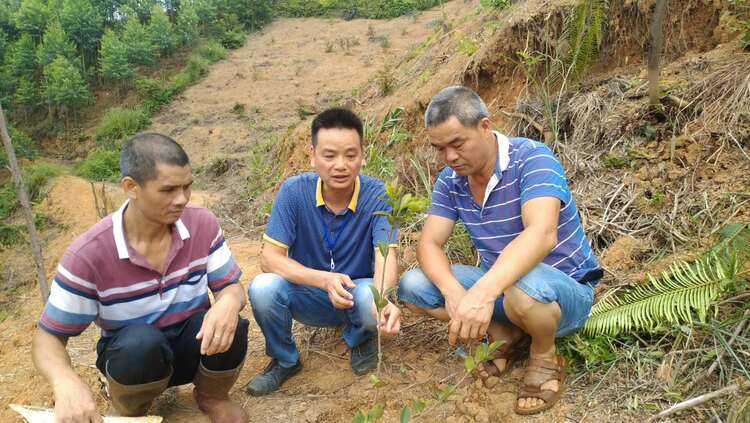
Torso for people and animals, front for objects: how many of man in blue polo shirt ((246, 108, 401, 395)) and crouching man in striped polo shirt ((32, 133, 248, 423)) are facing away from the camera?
0

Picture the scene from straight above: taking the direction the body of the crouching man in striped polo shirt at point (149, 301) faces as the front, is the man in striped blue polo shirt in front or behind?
in front

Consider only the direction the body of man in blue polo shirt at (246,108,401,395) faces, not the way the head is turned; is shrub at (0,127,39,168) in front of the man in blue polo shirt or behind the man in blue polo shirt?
behind

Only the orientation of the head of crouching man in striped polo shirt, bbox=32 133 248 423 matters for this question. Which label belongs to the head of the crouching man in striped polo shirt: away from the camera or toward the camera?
toward the camera

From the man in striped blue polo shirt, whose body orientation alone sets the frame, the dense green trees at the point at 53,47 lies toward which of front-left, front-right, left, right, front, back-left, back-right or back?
right

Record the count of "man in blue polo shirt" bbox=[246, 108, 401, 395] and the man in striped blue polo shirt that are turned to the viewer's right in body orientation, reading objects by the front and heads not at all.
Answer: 0

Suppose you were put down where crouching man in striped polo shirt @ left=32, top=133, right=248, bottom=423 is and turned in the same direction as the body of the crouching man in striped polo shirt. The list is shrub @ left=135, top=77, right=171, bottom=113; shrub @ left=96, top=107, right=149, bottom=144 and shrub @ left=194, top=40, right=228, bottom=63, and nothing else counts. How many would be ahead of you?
0

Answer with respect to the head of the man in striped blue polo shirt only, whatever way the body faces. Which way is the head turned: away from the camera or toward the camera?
toward the camera

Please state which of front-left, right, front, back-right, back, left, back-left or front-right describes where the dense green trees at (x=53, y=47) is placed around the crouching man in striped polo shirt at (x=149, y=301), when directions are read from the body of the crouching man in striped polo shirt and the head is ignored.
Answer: back-left

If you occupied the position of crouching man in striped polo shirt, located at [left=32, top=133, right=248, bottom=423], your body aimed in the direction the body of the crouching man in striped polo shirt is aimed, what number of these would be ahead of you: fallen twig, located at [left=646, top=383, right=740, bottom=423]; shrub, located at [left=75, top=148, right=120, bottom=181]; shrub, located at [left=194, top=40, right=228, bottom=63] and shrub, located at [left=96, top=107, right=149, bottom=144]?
1

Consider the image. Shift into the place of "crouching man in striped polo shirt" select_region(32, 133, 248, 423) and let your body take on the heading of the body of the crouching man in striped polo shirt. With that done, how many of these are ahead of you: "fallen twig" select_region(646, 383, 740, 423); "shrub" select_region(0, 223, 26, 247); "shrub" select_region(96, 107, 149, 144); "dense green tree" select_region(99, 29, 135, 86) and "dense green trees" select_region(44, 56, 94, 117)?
1

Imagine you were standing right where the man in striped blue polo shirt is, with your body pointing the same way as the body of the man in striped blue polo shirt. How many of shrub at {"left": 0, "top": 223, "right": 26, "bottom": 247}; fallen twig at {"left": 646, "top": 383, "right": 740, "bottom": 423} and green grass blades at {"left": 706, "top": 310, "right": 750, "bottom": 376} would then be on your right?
1

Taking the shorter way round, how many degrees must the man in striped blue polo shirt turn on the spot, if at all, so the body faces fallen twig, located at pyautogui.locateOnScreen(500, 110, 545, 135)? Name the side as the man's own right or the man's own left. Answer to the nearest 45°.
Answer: approximately 135° to the man's own right

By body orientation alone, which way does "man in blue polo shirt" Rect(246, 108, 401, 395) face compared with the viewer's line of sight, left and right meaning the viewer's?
facing the viewer

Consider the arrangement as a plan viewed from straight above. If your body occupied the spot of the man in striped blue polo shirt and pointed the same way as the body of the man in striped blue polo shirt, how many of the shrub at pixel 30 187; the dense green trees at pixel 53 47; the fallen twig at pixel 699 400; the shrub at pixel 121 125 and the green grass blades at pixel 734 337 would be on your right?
3

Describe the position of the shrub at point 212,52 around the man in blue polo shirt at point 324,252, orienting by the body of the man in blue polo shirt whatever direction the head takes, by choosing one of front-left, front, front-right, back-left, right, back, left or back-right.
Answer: back

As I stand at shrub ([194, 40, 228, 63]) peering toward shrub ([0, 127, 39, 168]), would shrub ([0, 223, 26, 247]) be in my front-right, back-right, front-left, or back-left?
front-left
